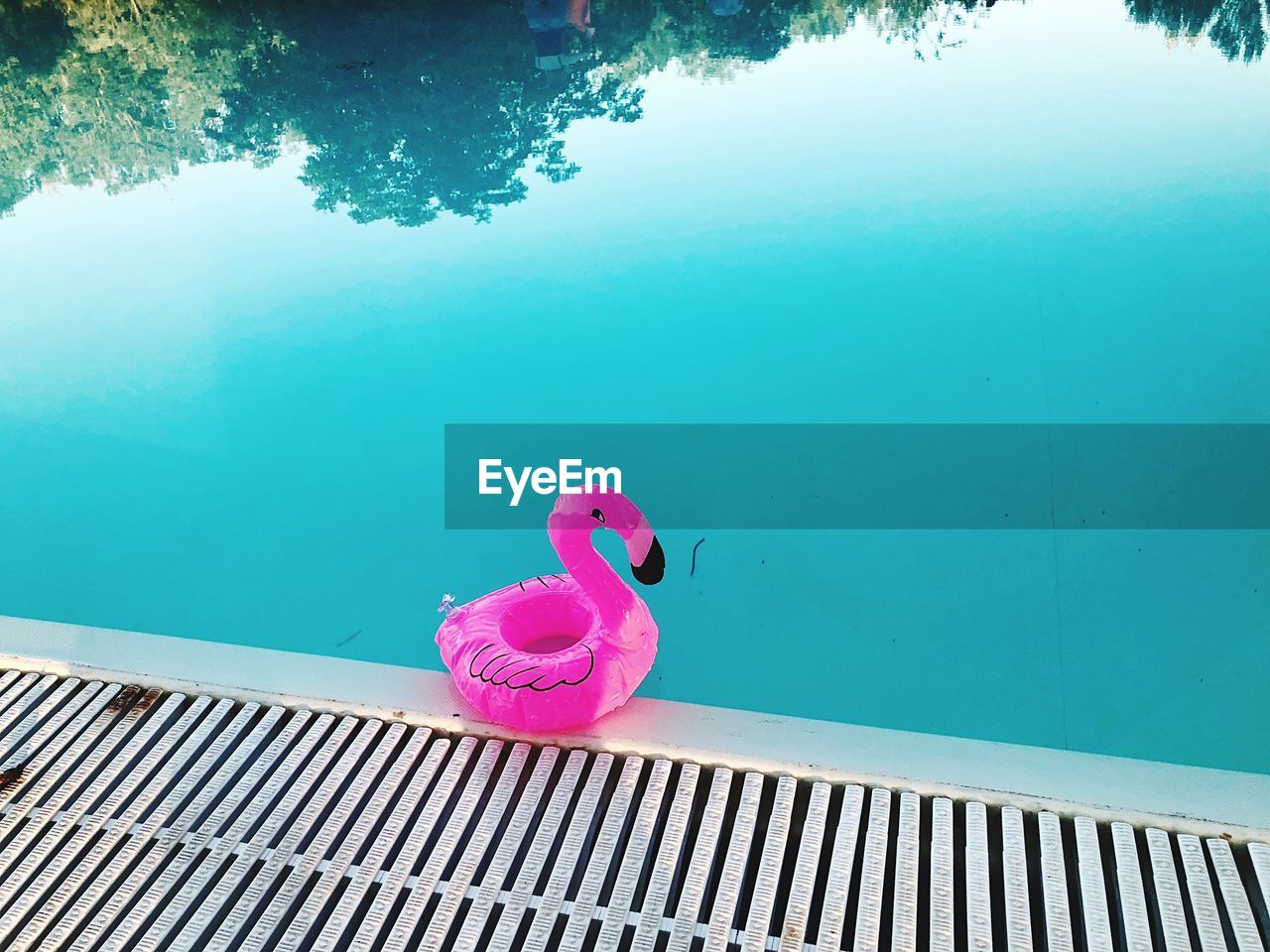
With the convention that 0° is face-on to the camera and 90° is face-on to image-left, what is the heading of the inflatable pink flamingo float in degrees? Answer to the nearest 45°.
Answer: approximately 270°
